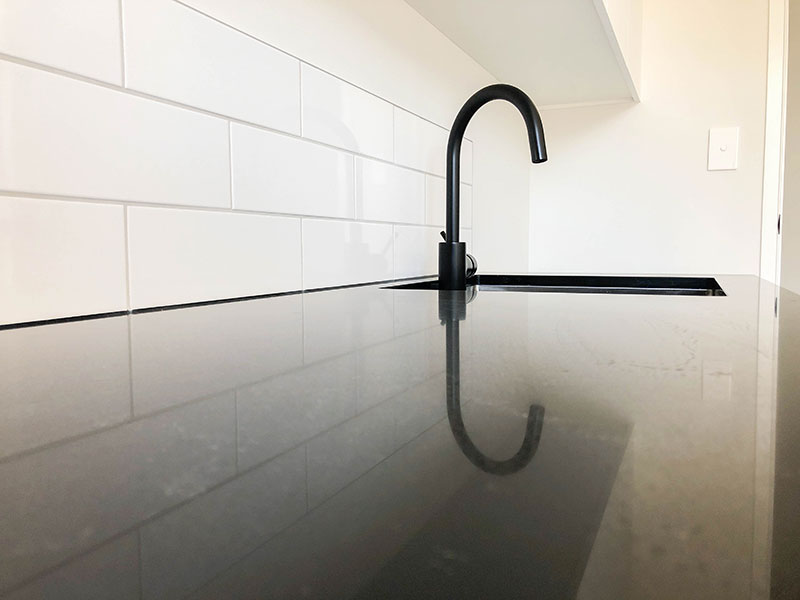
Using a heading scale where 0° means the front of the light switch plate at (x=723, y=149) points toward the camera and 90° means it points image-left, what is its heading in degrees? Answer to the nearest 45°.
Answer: approximately 0°

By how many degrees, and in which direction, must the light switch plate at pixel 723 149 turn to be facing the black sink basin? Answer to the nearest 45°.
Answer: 0° — it already faces it

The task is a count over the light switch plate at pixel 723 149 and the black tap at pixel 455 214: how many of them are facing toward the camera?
1

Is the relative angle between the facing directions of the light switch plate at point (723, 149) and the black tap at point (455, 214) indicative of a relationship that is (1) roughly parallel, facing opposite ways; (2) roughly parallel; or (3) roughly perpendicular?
roughly perpendicular

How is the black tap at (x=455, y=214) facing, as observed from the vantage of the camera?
facing to the right of the viewer

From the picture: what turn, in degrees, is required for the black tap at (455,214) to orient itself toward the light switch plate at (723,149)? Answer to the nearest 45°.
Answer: approximately 45° to its left
